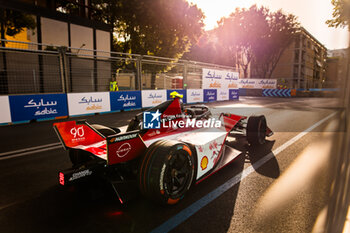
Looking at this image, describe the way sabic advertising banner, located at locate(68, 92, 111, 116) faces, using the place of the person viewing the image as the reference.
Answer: facing the viewer and to the right of the viewer

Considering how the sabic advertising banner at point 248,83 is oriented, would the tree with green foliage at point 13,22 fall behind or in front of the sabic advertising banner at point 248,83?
in front

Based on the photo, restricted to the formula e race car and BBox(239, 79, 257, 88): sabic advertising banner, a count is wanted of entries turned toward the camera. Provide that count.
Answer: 1

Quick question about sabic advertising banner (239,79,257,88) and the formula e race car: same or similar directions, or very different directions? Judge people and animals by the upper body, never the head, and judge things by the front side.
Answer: very different directions

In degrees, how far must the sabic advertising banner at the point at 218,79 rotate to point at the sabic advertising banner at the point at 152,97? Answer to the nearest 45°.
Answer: approximately 90° to its right

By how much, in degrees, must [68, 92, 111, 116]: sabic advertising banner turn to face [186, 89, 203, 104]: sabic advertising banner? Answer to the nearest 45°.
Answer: approximately 90° to its left

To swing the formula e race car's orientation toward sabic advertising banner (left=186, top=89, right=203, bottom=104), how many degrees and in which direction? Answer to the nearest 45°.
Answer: approximately 45° to its left

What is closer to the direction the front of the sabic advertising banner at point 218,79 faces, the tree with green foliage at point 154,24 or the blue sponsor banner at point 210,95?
the blue sponsor banner

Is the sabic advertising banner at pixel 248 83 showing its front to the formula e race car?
yes

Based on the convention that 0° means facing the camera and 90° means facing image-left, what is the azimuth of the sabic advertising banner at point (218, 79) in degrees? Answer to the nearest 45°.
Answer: approximately 315°

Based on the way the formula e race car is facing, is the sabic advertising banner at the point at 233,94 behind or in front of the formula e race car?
in front

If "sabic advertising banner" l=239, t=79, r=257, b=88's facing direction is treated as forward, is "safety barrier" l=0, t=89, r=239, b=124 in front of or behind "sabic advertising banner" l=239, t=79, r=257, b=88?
in front

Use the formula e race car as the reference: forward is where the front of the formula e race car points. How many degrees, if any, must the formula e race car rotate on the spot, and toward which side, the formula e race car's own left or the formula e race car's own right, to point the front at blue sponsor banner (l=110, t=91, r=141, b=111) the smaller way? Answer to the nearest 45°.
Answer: approximately 45° to the formula e race car's own left

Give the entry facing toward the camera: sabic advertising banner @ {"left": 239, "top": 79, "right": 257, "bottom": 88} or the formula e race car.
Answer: the sabic advertising banner

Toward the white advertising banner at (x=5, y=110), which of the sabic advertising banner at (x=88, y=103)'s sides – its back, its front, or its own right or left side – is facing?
right

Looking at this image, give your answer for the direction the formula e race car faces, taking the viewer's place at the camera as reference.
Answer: facing away from the viewer and to the right of the viewer

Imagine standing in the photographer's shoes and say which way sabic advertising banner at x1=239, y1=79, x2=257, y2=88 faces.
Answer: facing the viewer
